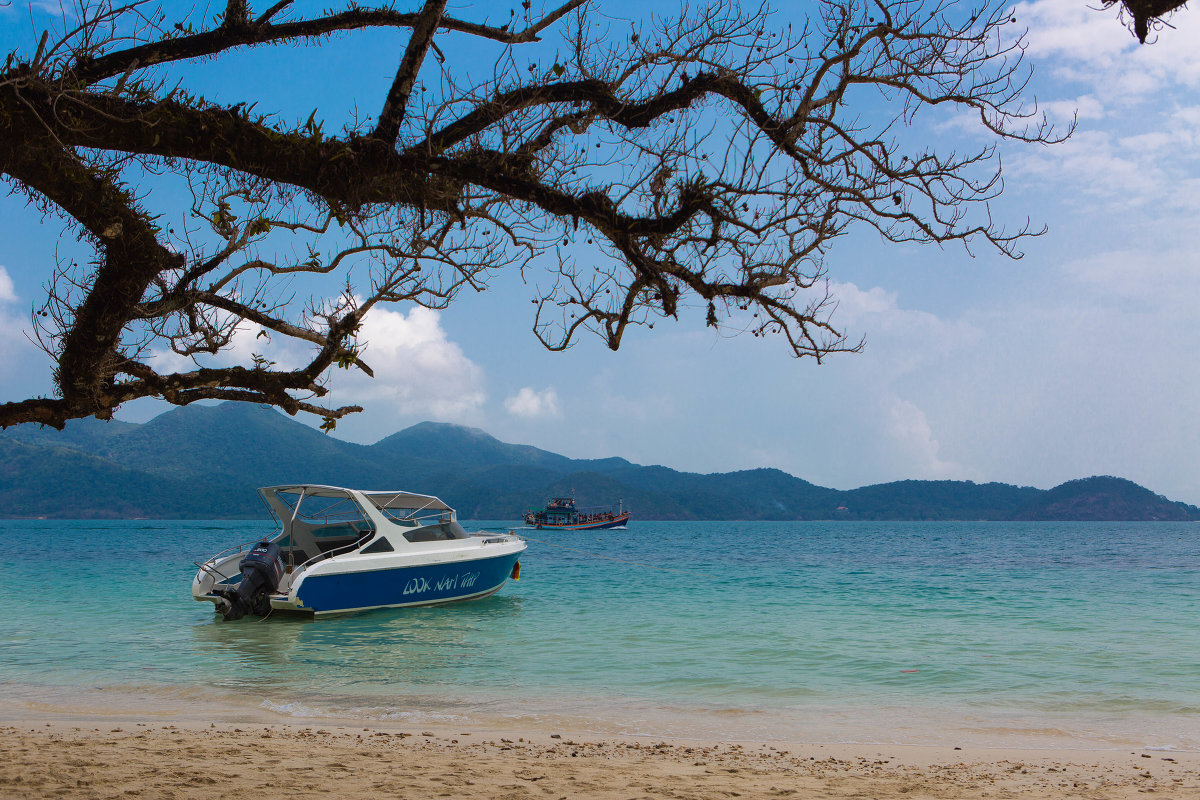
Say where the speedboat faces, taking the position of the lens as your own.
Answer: facing away from the viewer and to the right of the viewer
